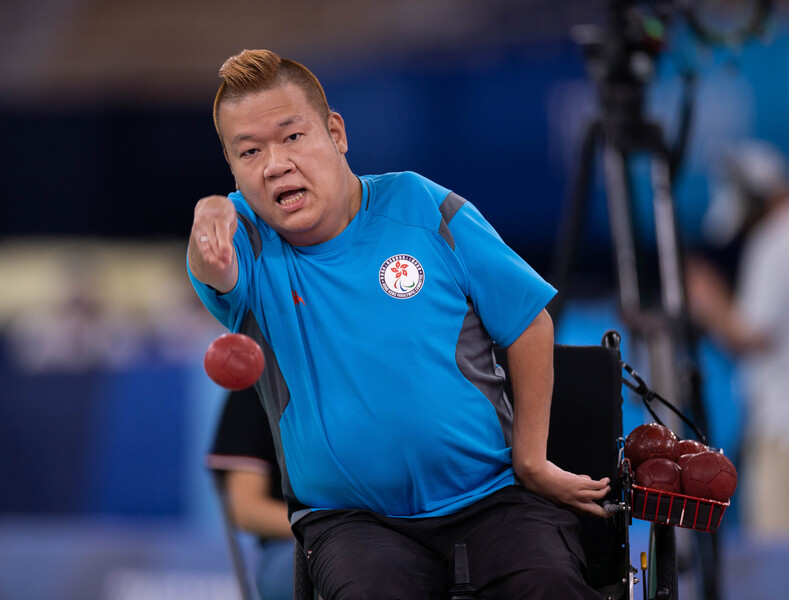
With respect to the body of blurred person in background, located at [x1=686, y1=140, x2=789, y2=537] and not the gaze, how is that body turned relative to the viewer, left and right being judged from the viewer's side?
facing to the left of the viewer

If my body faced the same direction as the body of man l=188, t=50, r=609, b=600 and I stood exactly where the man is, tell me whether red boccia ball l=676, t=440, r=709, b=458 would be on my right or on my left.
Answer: on my left

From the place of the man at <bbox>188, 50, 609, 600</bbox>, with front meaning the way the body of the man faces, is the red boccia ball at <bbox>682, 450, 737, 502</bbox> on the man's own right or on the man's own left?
on the man's own left

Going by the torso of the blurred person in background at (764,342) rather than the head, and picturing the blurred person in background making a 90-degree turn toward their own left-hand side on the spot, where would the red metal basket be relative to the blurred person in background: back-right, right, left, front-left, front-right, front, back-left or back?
front

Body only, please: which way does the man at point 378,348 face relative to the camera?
toward the camera

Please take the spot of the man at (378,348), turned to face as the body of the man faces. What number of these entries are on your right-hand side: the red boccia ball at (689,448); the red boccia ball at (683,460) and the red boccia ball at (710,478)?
0

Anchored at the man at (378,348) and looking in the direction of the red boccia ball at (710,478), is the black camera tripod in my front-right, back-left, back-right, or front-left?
front-left

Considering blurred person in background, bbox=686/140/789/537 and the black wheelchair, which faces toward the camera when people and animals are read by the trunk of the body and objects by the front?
the black wheelchair

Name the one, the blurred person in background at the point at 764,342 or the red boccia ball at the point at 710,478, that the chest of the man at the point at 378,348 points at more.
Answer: the red boccia ball

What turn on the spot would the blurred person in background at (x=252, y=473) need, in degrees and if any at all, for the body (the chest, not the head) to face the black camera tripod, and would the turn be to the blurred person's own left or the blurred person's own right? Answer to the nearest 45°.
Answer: approximately 45° to the blurred person's own left

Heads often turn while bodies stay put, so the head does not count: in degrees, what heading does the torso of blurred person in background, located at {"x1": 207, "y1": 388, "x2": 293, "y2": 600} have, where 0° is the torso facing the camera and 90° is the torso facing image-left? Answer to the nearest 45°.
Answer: approximately 315°

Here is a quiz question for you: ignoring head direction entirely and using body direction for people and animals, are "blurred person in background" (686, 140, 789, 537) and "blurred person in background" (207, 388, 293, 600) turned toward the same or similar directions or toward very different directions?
very different directions

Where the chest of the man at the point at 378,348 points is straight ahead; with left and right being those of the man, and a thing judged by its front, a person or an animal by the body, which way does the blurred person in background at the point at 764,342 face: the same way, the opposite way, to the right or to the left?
to the right

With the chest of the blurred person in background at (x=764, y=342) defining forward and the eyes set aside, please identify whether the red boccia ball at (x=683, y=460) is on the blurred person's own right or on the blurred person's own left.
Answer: on the blurred person's own left

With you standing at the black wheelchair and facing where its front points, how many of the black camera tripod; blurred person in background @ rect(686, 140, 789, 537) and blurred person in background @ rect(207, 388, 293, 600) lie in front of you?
0

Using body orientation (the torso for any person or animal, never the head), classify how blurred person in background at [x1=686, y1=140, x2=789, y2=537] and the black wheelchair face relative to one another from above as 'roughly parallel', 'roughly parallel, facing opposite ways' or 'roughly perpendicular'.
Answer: roughly perpendicular

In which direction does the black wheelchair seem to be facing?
toward the camera

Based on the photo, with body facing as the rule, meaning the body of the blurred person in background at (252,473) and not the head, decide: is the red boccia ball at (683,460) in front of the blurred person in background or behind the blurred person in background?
in front
